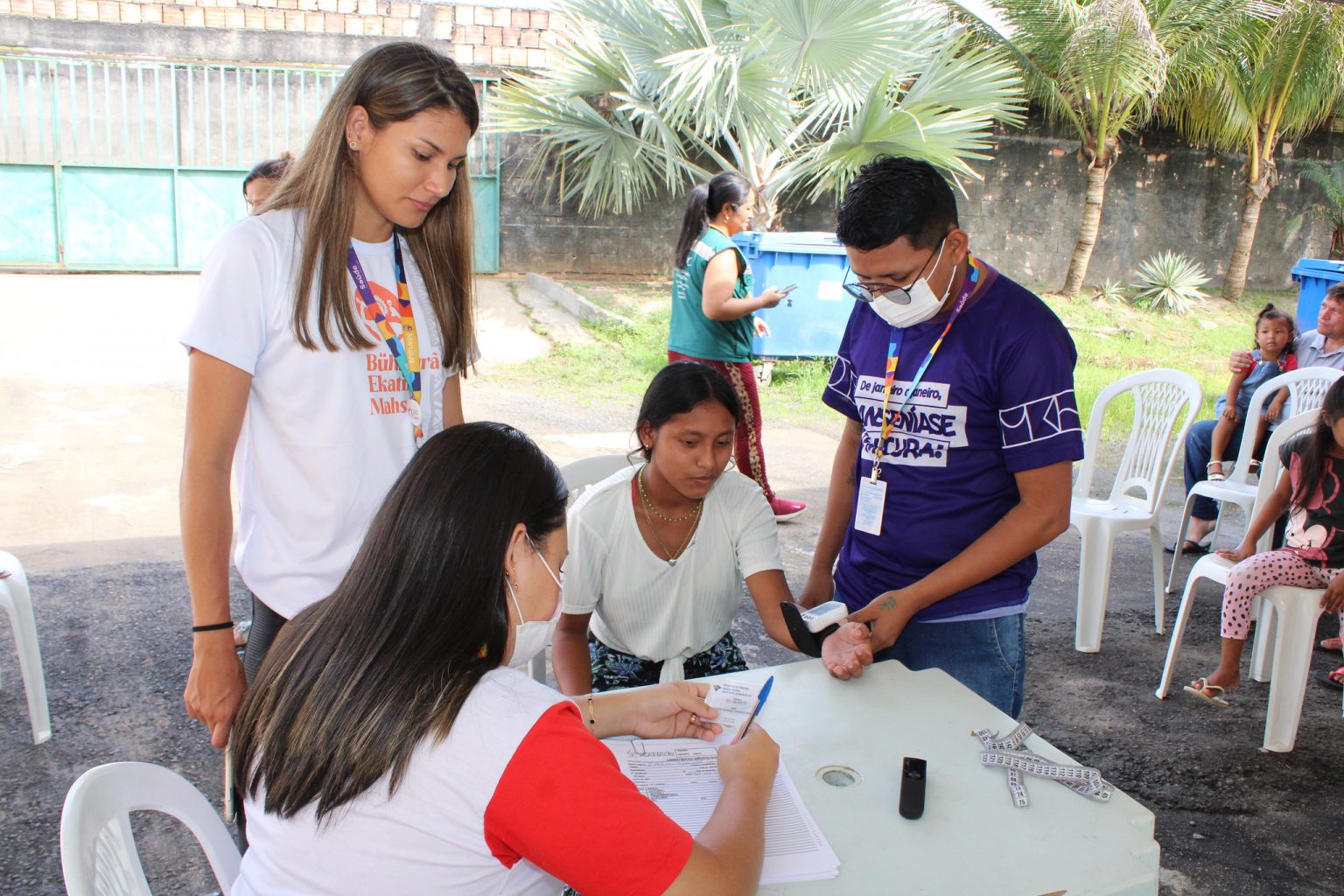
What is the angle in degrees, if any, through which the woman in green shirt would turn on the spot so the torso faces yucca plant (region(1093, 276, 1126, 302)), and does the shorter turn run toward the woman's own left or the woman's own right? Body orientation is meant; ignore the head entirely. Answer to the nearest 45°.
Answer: approximately 45° to the woman's own left

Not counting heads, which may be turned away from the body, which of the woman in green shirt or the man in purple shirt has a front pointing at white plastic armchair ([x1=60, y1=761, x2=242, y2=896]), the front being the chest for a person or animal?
the man in purple shirt

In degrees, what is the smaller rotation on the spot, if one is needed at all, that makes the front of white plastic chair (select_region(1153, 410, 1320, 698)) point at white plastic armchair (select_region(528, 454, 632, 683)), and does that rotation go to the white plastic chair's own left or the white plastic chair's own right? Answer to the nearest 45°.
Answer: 0° — it already faces it

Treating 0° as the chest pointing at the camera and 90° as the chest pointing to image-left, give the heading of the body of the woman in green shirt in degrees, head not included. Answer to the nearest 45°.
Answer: approximately 270°

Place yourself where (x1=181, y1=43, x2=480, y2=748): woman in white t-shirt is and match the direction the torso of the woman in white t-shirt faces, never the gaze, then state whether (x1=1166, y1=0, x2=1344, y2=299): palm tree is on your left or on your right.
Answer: on your left

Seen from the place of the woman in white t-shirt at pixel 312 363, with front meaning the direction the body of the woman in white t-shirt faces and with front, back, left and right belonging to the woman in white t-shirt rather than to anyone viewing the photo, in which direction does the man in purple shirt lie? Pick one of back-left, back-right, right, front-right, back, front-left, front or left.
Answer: front-left

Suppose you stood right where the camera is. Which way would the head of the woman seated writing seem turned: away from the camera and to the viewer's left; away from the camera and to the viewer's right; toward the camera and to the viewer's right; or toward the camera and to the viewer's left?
away from the camera and to the viewer's right

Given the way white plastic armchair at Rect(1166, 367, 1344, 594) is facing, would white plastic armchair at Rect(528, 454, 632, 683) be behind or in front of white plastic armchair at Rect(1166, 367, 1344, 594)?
in front

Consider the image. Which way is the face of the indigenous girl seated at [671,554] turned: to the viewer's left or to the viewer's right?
to the viewer's right
